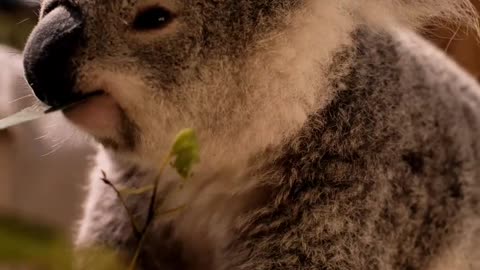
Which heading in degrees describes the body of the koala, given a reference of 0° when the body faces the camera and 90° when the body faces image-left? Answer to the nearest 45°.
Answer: approximately 90°
